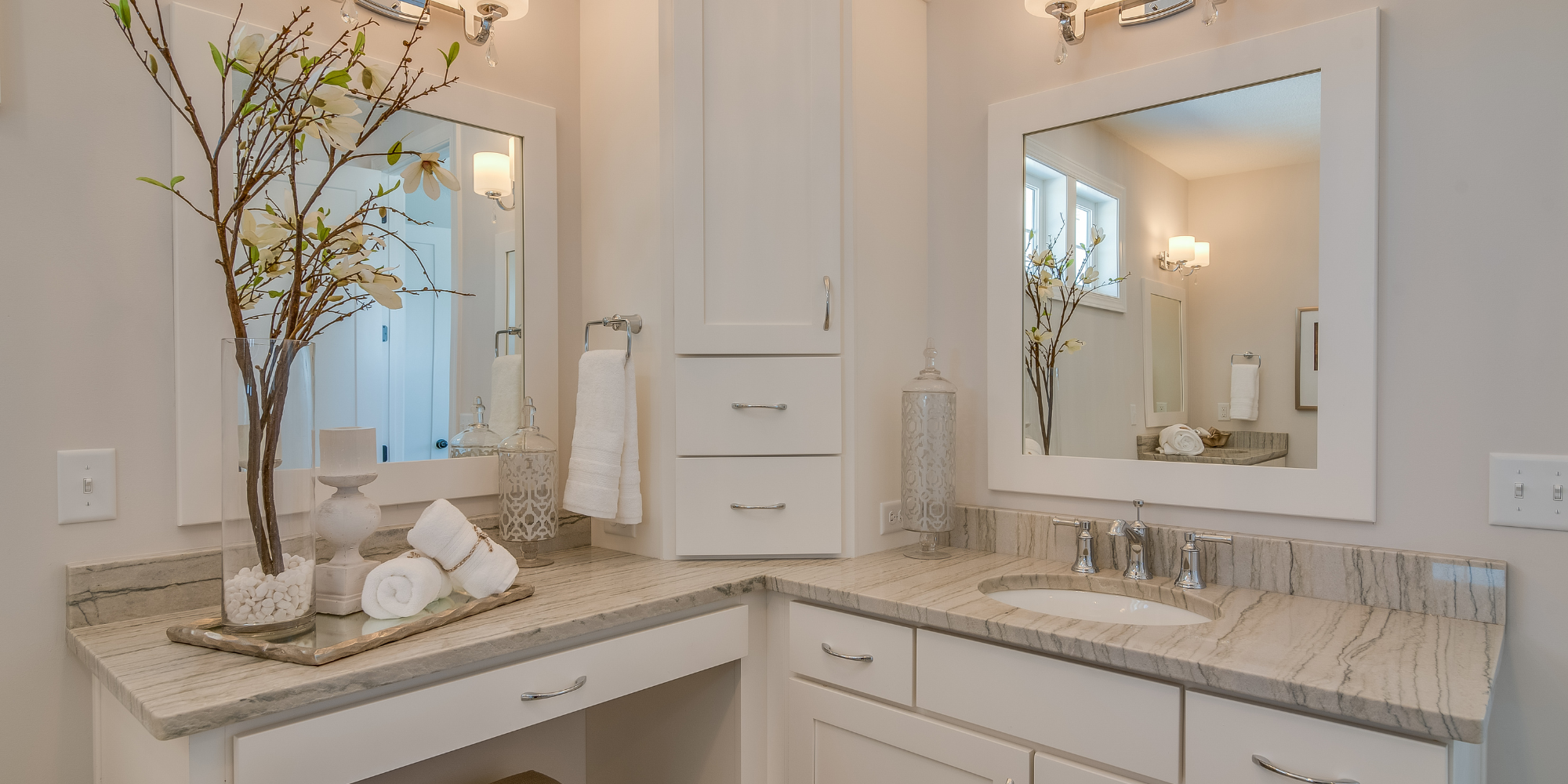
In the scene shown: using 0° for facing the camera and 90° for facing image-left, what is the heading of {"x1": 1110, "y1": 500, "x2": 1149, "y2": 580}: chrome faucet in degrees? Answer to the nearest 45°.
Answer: approximately 45°

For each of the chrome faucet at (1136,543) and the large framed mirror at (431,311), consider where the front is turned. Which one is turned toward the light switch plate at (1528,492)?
the large framed mirror

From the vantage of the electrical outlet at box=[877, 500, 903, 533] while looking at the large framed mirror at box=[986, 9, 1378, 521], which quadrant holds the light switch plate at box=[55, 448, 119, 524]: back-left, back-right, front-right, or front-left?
back-right

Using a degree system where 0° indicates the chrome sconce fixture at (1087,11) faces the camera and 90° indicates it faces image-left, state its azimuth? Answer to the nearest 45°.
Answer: approximately 45°

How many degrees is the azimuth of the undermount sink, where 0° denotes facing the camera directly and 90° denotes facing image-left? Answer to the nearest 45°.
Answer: approximately 45°

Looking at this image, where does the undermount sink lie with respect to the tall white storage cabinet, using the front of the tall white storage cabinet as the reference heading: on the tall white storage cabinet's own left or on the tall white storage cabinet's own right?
on the tall white storage cabinet's own left

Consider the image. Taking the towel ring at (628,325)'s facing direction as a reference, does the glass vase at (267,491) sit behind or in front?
in front

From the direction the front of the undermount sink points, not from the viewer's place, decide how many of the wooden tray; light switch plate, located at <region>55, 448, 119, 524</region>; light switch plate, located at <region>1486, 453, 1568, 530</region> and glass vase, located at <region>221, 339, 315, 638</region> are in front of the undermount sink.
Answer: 3

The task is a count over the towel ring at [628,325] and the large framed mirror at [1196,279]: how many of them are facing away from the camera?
0
